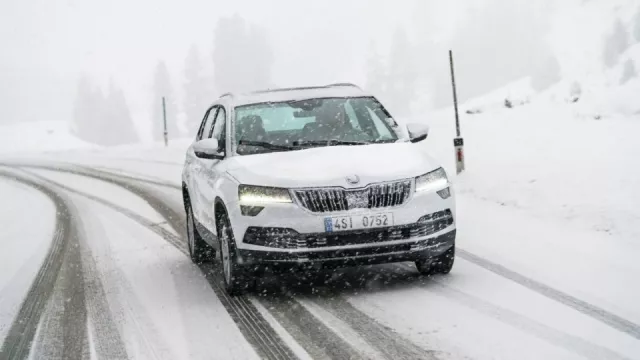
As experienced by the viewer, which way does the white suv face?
facing the viewer and to the right of the viewer
